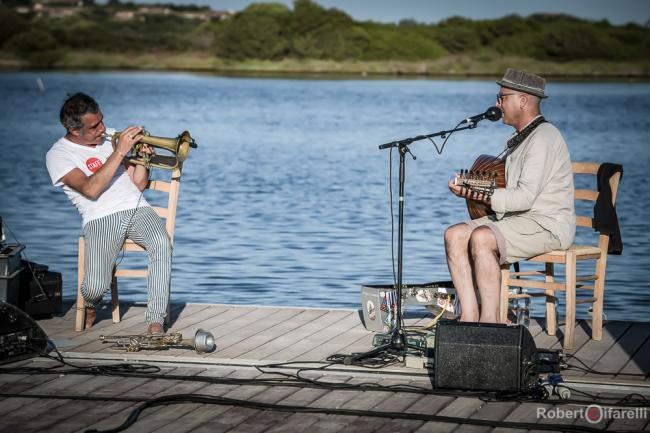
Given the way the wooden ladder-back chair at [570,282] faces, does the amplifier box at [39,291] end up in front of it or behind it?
in front

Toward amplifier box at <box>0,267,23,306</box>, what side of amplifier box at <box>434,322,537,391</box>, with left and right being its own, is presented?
left

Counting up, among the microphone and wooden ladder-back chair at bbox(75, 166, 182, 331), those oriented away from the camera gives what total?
0

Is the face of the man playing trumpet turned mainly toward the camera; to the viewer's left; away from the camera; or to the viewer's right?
to the viewer's right

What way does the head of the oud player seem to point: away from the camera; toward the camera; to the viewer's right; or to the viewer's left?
to the viewer's left

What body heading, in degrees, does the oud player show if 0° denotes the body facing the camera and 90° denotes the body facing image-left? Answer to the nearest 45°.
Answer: approximately 90°

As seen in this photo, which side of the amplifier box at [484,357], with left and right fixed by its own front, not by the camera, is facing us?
back

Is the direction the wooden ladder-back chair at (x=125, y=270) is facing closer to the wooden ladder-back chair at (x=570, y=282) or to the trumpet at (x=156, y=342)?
the trumpet

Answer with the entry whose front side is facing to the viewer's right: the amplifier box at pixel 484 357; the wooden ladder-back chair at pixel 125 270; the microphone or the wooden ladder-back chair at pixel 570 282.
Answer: the microphone

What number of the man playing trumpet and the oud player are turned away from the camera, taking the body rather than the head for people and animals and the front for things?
0

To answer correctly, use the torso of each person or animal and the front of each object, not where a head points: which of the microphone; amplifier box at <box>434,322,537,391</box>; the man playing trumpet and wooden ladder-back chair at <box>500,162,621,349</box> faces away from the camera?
the amplifier box

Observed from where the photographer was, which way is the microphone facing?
facing to the right of the viewer

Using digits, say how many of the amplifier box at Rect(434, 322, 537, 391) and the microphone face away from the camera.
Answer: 1
